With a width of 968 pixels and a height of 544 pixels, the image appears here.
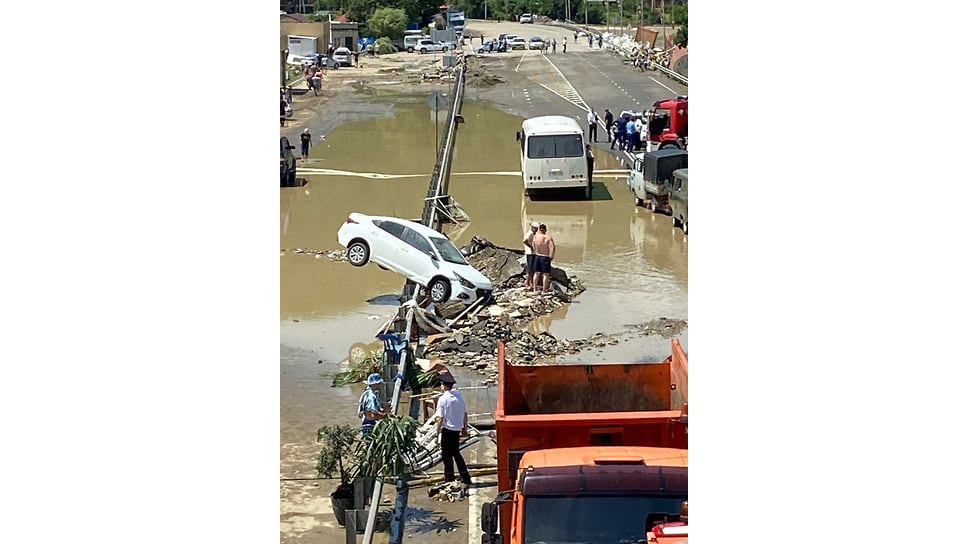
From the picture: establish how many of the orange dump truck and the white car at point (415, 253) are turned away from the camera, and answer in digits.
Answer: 0

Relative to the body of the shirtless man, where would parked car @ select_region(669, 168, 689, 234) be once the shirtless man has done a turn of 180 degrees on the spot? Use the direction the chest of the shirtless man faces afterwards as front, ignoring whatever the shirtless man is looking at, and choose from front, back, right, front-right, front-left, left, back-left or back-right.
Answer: back-left

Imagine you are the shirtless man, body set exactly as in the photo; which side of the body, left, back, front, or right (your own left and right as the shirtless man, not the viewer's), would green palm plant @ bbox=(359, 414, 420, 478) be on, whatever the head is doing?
back

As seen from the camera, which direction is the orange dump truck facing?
toward the camera

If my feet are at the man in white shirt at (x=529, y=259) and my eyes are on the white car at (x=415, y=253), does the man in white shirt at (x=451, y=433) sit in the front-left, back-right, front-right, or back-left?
front-left

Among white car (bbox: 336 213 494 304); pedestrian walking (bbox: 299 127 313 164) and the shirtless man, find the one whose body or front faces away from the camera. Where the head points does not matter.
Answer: the shirtless man

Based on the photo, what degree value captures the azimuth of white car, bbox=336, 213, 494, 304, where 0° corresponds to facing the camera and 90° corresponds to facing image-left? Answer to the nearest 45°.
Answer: approximately 315°

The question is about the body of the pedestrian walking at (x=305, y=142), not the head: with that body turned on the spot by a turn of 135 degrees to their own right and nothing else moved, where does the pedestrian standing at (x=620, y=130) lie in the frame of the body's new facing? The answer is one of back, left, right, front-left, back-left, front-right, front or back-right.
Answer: back-right

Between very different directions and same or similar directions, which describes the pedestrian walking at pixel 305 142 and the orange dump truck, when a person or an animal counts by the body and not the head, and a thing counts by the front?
same or similar directions

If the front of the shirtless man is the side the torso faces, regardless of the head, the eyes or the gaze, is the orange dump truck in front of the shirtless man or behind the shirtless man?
behind
